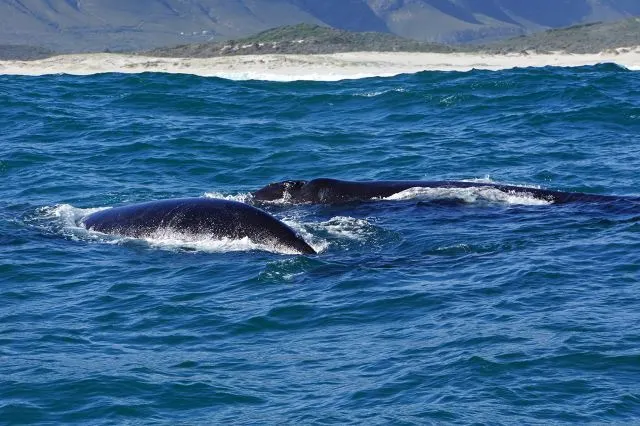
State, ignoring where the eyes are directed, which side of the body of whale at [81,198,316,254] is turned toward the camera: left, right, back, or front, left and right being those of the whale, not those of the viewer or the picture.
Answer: left

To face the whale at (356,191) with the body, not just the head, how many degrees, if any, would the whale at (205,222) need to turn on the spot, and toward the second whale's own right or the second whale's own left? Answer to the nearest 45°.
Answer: approximately 135° to the second whale's own right

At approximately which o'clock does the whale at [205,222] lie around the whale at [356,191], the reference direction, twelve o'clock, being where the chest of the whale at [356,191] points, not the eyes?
the whale at [205,222] is roughly at 10 o'clock from the whale at [356,191].

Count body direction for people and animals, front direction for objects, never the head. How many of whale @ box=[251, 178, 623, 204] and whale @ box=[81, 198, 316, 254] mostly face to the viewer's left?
2

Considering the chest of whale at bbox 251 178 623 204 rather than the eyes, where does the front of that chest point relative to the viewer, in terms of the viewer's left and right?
facing to the left of the viewer
